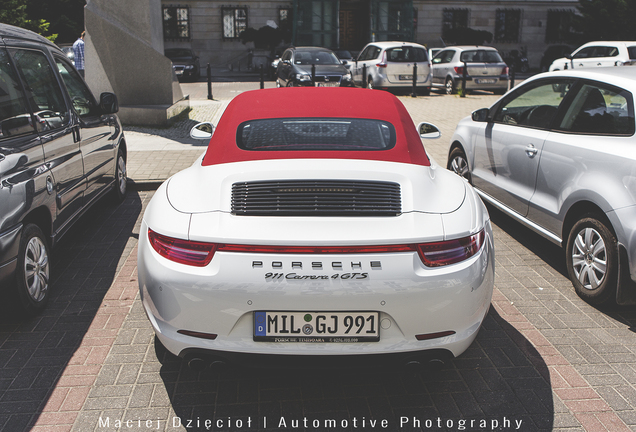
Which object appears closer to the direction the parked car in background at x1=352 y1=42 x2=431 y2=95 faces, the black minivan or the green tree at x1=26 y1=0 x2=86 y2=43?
the green tree

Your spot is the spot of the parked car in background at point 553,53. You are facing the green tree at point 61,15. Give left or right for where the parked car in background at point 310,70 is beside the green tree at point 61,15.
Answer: left

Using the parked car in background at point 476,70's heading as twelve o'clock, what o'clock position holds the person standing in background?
The person standing in background is roughly at 9 o'clock from the parked car in background.

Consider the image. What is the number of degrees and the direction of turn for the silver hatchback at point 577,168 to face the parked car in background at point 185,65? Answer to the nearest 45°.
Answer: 0° — it already faces it

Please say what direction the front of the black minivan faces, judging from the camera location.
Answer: facing away from the viewer and to the right of the viewer

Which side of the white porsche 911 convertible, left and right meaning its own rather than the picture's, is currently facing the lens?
back

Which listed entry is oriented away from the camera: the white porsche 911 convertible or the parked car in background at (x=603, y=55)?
the white porsche 911 convertible

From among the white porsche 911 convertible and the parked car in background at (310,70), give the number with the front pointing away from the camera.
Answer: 1

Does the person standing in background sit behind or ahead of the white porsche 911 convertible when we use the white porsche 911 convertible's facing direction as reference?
ahead

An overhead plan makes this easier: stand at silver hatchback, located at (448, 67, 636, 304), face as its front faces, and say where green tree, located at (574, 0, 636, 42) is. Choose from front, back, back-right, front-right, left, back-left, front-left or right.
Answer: front-right
